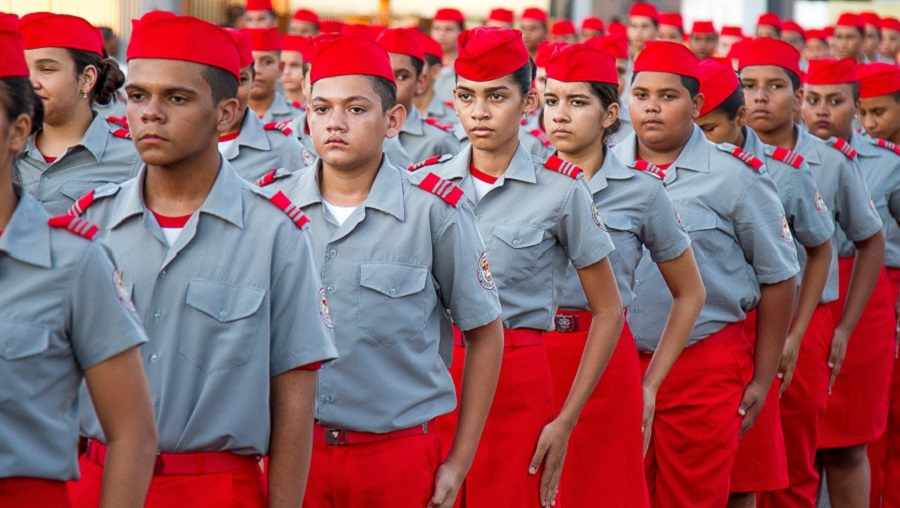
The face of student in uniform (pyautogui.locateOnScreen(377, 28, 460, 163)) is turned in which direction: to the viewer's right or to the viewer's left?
to the viewer's left

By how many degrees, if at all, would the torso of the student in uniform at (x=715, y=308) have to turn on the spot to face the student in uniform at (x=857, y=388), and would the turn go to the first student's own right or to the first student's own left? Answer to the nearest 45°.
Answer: approximately 180°

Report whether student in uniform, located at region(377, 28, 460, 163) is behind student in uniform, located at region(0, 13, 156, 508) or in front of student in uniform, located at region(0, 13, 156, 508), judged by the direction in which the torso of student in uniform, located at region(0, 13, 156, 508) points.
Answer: behind

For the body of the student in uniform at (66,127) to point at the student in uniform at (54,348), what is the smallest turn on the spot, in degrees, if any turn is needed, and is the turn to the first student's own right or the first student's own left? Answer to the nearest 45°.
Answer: approximately 45° to the first student's own left

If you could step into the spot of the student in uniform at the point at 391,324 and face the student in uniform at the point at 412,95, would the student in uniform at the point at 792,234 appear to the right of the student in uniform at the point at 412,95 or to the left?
right

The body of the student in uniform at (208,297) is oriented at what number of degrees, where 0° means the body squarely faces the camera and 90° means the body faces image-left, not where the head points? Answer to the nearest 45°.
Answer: approximately 45°

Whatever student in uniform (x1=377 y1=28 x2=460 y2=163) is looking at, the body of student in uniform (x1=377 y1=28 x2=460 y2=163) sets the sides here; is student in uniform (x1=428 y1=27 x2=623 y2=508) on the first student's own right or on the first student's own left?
on the first student's own left
